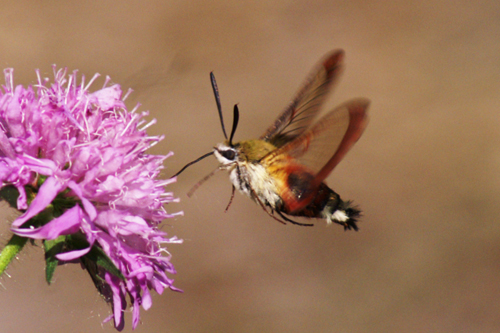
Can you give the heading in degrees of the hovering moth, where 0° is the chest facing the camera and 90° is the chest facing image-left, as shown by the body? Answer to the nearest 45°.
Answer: approximately 90°

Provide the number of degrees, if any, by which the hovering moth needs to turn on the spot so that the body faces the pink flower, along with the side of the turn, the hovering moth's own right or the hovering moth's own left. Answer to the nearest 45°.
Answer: approximately 45° to the hovering moth's own left
